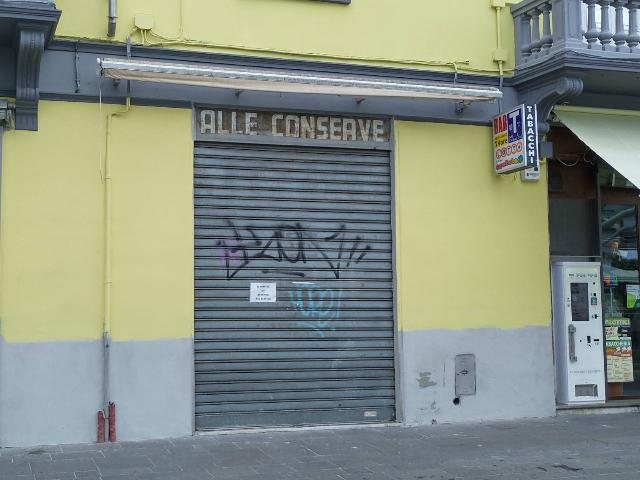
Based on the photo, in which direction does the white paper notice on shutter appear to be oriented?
toward the camera

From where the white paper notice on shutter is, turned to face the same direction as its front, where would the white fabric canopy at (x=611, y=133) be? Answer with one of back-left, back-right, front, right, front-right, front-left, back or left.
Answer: left

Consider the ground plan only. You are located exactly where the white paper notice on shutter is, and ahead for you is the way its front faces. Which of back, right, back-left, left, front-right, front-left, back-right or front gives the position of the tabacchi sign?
left

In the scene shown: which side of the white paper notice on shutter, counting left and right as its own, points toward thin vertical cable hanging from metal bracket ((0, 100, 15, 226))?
right

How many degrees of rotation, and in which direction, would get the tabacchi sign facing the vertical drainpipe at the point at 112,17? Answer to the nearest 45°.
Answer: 0° — it already faces it

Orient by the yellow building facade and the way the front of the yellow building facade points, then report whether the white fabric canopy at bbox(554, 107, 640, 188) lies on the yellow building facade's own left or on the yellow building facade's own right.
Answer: on the yellow building facade's own left

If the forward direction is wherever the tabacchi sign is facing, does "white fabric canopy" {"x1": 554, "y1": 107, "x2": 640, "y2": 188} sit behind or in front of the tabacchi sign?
behind

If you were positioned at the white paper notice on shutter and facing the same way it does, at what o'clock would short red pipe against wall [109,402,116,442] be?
The short red pipe against wall is roughly at 2 o'clock from the white paper notice on shutter.

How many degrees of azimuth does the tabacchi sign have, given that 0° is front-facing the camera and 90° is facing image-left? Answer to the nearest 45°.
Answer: approximately 45°

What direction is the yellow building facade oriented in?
toward the camera

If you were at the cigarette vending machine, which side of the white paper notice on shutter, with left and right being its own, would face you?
left

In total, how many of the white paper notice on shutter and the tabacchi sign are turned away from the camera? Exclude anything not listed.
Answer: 0
